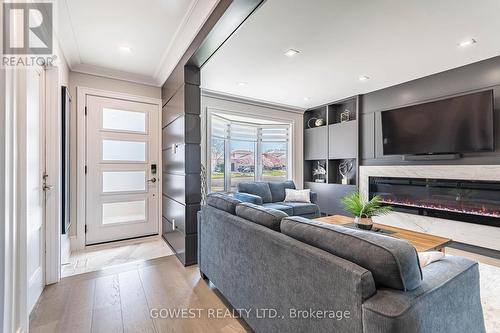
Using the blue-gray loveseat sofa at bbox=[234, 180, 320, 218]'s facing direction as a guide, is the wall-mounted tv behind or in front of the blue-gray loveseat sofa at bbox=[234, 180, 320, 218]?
in front

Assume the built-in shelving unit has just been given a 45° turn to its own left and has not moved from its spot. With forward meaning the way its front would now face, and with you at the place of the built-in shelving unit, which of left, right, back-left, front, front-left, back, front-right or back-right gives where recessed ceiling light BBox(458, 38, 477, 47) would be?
front-left

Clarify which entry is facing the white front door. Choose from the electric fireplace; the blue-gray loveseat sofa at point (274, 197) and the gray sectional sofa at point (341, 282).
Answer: the electric fireplace

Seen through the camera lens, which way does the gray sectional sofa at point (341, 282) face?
facing away from the viewer and to the right of the viewer

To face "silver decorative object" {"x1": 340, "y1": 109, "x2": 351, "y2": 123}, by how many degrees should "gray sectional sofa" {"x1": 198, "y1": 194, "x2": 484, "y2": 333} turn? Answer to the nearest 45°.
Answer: approximately 45° to its left

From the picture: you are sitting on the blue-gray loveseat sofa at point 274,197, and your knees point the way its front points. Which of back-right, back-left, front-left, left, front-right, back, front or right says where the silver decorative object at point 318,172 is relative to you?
left

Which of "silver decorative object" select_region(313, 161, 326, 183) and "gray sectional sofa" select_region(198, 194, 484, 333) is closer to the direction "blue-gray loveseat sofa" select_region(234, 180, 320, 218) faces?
the gray sectional sofa

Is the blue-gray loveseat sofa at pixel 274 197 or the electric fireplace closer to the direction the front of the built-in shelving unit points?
the blue-gray loveseat sofa

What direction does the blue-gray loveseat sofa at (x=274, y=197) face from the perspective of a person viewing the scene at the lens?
facing the viewer and to the right of the viewer

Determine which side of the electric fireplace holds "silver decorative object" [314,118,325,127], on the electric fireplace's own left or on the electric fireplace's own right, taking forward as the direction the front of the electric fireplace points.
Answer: on the electric fireplace's own right

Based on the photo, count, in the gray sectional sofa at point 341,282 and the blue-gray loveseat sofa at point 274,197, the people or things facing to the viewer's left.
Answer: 0

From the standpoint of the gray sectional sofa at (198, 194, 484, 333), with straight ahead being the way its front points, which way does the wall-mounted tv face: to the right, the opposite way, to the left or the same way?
the opposite way
